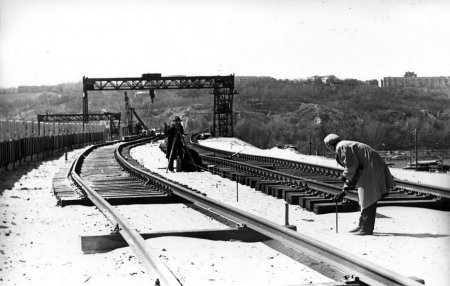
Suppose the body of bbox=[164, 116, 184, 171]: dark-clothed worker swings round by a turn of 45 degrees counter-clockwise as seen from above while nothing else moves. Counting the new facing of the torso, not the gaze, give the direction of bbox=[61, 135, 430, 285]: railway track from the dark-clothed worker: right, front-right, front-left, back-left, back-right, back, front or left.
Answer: front

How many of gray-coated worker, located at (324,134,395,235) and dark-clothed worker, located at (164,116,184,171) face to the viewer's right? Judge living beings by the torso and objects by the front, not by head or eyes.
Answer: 0

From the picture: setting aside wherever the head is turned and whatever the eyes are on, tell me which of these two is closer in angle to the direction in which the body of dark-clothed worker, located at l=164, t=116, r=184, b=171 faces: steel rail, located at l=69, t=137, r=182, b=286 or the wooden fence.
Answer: the steel rail

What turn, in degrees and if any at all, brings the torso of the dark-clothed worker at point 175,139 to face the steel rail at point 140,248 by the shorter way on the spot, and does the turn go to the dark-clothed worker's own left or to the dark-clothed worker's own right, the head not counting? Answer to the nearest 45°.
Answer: approximately 45° to the dark-clothed worker's own left

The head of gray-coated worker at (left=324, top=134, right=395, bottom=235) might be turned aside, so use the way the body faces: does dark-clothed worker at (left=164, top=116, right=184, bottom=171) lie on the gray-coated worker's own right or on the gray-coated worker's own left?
on the gray-coated worker's own right

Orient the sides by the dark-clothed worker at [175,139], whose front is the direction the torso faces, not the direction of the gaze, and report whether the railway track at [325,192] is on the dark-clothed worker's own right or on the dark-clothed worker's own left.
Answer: on the dark-clothed worker's own left

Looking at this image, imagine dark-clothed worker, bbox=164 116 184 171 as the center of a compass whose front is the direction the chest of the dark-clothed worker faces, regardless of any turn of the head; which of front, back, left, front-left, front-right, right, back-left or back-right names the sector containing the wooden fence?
right

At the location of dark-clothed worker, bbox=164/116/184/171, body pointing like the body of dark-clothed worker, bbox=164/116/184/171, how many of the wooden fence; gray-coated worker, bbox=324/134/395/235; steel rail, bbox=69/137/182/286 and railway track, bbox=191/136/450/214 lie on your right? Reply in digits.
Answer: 1

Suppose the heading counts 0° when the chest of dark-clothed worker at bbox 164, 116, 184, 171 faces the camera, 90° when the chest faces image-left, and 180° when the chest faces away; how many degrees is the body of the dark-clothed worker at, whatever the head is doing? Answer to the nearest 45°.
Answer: approximately 45°

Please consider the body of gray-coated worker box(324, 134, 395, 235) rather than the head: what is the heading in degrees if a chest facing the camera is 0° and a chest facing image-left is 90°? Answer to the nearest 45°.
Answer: approximately 90°

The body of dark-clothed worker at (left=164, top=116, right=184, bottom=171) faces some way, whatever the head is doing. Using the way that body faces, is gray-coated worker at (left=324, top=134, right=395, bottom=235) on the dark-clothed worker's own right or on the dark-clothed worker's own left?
on the dark-clothed worker's own left

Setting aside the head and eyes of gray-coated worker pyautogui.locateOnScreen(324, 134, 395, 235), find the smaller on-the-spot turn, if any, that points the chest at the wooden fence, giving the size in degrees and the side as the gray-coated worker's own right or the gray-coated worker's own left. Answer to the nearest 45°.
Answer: approximately 45° to the gray-coated worker's own right
